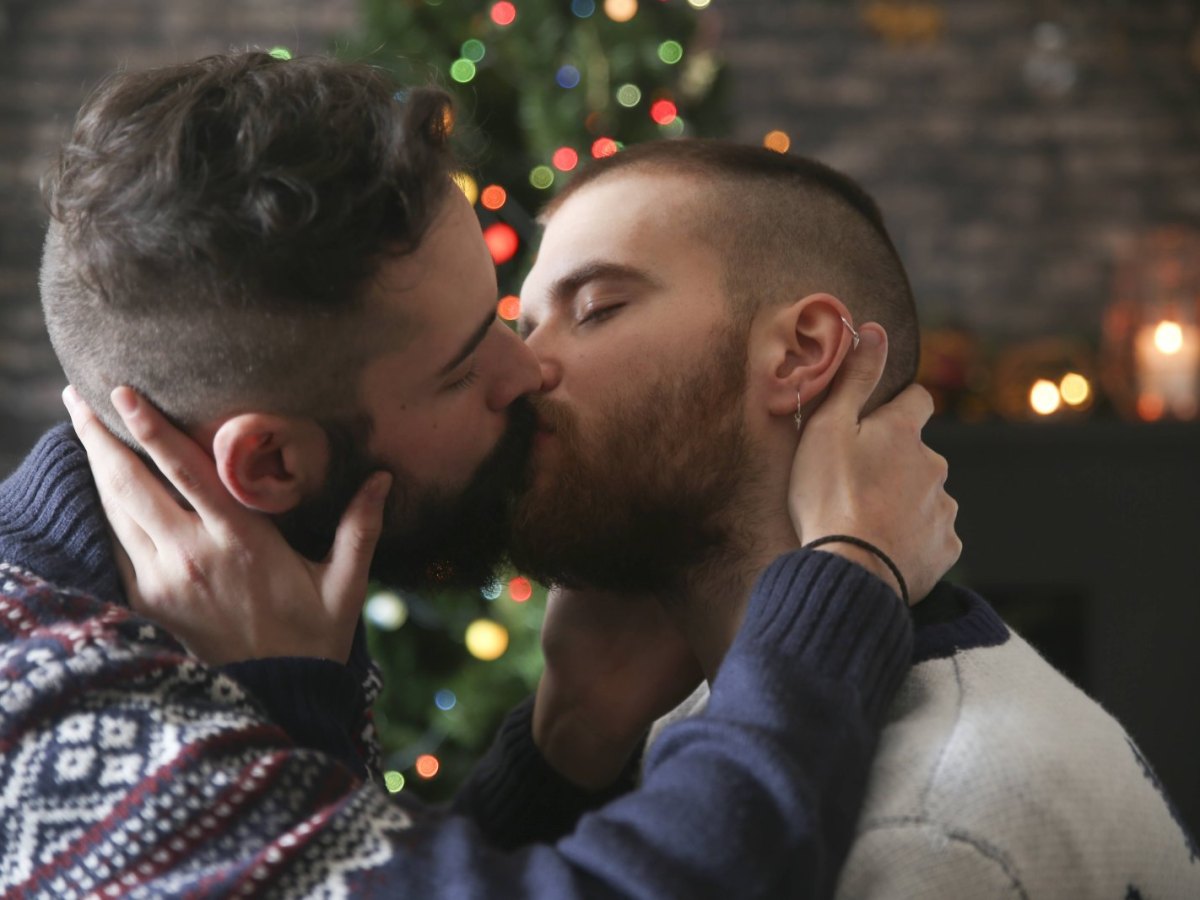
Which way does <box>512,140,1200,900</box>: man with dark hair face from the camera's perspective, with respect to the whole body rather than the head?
to the viewer's left

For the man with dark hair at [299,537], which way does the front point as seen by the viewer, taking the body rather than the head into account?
to the viewer's right

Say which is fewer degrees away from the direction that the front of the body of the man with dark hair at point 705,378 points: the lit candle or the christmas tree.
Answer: the christmas tree

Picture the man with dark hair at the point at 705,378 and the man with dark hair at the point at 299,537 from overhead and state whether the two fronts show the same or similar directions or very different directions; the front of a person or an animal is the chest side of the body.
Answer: very different directions
